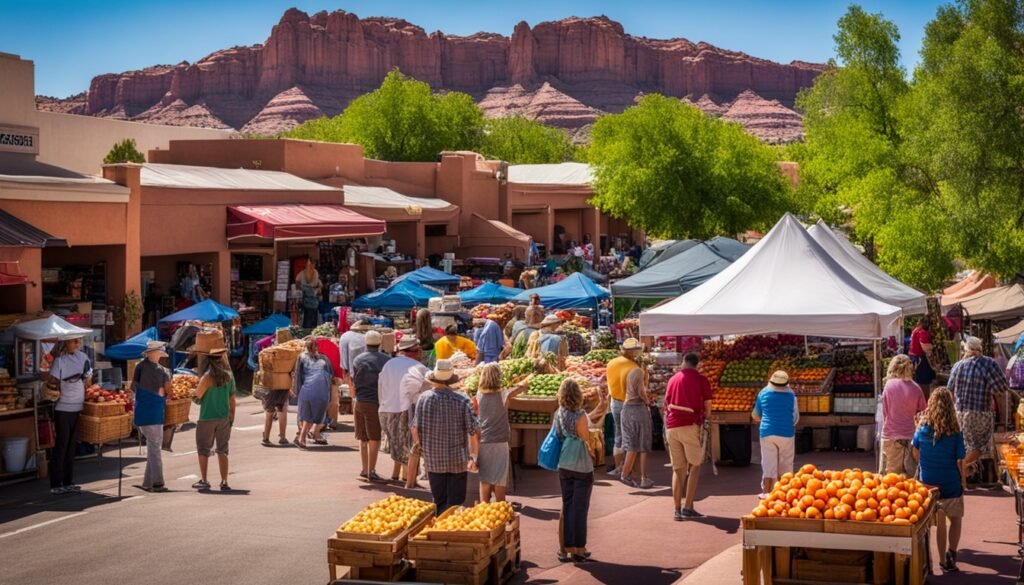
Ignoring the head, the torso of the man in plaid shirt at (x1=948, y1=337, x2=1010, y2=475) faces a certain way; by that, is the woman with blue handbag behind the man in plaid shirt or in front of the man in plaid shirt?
behind

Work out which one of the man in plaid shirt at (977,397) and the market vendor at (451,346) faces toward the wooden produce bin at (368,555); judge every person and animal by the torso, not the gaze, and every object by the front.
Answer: the market vendor

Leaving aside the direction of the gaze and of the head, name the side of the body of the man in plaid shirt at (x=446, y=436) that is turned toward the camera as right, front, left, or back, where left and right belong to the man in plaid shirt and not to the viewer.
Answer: back

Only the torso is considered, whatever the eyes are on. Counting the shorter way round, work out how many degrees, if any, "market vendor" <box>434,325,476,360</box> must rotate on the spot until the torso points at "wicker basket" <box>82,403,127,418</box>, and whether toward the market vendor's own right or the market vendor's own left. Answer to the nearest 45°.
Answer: approximately 45° to the market vendor's own right

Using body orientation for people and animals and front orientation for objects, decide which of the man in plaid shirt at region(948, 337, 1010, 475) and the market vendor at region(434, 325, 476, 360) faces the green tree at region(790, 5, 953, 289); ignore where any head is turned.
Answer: the man in plaid shirt

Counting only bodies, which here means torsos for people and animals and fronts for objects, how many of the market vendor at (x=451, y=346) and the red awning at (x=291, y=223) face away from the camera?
0

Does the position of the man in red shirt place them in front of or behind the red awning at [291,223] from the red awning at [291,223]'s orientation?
in front

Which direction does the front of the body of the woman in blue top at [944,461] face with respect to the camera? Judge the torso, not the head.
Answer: away from the camera

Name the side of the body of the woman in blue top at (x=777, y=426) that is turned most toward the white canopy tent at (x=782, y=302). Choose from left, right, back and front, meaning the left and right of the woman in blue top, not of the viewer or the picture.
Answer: front

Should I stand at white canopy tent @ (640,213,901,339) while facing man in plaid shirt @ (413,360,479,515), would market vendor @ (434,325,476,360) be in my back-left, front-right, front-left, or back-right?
front-right

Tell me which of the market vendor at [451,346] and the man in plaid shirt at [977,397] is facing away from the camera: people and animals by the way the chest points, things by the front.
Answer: the man in plaid shirt

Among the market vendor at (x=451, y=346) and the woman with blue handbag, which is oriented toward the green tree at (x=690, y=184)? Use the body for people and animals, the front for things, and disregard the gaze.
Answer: the woman with blue handbag

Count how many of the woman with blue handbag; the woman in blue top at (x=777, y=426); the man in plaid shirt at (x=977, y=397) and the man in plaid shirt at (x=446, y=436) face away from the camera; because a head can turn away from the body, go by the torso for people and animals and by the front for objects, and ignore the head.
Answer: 4

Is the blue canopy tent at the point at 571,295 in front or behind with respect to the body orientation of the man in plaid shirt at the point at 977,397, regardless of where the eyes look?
in front

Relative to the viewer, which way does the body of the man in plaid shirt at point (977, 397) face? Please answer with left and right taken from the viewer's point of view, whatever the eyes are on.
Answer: facing away from the viewer

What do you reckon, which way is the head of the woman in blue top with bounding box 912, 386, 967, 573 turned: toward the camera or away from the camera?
away from the camera

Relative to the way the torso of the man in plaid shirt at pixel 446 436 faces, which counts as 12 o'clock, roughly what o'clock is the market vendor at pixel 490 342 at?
The market vendor is roughly at 12 o'clock from the man in plaid shirt.

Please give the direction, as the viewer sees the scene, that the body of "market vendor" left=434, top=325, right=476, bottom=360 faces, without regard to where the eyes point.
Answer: toward the camera

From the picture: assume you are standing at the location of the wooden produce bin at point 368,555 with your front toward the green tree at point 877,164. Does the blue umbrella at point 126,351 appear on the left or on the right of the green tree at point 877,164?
left

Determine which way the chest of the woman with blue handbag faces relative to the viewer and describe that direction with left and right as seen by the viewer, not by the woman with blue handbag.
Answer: facing away from the viewer
